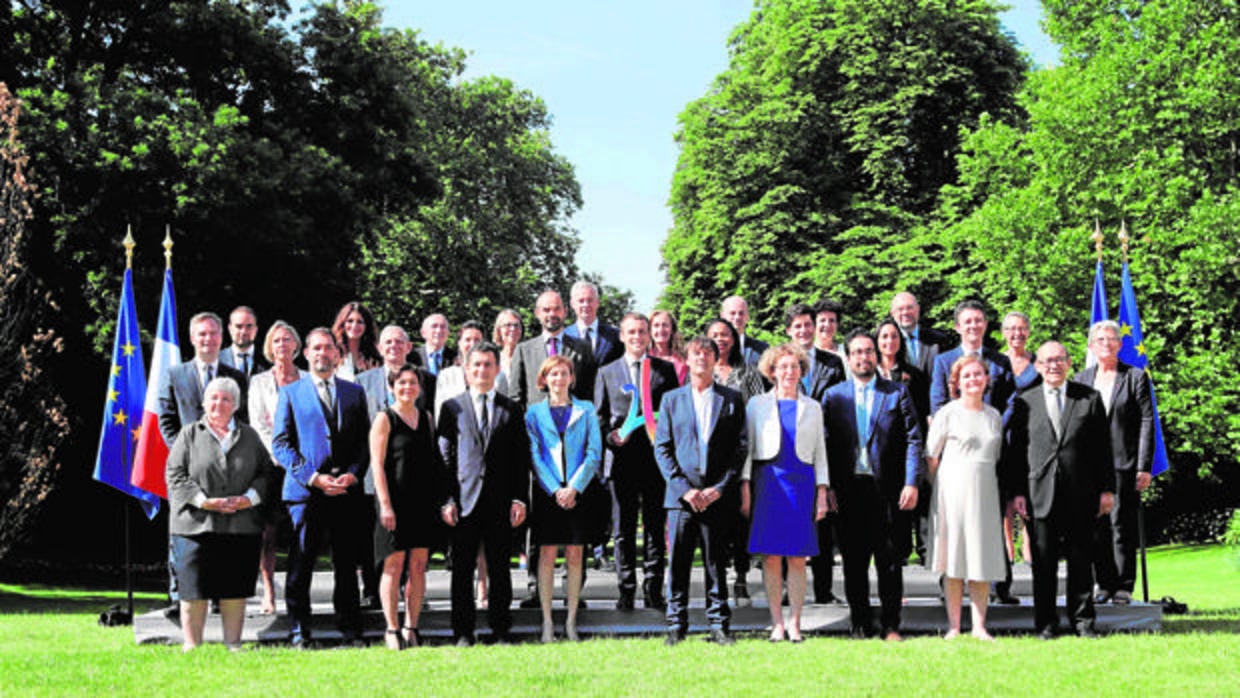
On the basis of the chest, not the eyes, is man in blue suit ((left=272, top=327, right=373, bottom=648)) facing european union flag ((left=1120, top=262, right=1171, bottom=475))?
no

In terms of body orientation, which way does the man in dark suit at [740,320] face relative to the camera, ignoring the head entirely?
toward the camera

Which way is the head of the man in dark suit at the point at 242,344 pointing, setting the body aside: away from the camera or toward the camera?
toward the camera

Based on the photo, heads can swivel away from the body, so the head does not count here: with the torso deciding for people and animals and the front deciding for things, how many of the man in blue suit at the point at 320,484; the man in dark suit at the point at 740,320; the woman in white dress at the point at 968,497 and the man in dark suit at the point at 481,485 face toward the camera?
4

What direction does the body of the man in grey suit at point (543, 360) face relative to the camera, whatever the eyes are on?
toward the camera

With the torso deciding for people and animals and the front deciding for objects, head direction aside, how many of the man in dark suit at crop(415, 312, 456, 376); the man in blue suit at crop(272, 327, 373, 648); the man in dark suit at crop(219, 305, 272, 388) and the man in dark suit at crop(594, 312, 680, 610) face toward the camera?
4

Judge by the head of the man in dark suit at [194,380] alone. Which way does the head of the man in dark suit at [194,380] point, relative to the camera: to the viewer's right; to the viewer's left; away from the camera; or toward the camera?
toward the camera

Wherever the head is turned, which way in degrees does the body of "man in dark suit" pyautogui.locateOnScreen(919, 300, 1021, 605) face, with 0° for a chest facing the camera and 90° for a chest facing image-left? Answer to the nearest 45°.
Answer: approximately 0°

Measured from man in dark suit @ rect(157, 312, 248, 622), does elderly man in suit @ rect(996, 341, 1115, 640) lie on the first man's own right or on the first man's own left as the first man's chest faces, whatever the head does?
on the first man's own left

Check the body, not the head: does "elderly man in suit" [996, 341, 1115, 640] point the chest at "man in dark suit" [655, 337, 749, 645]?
no

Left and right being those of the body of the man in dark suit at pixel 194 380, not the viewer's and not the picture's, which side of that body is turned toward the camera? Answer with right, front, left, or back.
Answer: front

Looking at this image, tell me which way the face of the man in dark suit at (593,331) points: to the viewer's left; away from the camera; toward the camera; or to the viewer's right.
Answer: toward the camera

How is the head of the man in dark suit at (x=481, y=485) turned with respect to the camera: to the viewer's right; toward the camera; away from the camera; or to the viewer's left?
toward the camera

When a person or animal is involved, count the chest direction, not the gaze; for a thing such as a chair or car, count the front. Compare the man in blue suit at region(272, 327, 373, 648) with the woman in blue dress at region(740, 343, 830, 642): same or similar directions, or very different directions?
same or similar directions

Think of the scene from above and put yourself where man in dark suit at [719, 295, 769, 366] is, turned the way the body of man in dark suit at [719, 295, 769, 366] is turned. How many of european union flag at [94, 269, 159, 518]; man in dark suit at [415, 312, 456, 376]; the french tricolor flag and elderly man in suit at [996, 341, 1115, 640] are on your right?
3
